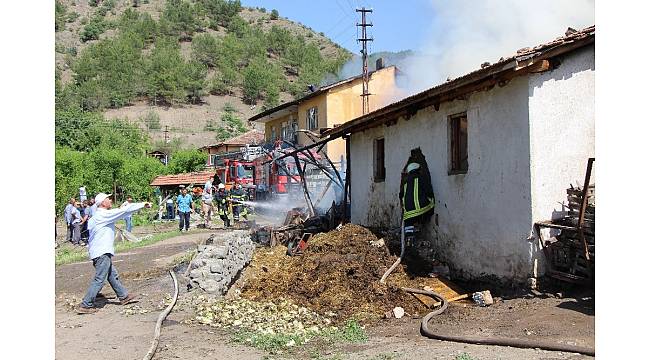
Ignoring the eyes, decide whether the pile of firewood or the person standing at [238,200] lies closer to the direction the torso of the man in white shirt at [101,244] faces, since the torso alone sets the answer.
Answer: the pile of firewood

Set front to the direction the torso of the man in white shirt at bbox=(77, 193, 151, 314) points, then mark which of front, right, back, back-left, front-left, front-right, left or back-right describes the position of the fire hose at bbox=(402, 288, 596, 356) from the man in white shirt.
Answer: front-right

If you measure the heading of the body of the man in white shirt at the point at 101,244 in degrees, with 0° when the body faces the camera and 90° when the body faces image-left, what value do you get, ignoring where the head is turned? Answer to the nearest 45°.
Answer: approximately 270°

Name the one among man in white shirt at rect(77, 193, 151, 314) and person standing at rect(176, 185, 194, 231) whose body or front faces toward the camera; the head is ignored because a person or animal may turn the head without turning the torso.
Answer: the person standing

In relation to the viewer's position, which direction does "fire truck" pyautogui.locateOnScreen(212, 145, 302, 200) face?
facing the viewer and to the left of the viewer

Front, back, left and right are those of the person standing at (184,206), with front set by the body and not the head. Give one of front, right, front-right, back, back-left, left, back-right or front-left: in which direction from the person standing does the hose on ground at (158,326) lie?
front

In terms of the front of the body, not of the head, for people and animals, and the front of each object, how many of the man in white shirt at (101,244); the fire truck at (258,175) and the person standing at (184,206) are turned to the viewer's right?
1

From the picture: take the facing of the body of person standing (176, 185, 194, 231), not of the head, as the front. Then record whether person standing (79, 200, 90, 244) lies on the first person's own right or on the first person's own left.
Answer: on the first person's own right

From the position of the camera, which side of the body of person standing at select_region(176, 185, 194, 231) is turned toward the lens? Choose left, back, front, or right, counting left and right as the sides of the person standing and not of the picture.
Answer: front

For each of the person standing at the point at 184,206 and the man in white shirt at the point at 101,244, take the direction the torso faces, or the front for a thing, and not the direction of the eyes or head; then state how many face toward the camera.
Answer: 1

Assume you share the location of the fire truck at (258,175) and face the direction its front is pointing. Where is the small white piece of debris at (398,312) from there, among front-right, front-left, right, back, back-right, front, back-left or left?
front-left

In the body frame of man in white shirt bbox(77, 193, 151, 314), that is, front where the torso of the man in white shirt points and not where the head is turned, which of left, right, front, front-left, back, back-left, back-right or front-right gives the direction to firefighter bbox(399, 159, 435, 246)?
front

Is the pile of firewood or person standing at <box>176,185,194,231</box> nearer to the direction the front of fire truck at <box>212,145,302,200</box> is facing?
the person standing

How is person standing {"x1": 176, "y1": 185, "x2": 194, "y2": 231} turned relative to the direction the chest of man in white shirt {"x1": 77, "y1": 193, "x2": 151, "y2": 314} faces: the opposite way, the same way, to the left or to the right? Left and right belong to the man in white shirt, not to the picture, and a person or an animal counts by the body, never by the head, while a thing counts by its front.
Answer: to the right

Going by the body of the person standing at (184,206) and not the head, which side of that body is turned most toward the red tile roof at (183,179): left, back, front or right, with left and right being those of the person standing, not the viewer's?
back

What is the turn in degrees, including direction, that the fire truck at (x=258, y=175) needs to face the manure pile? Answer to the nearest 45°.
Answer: approximately 45° to its left
